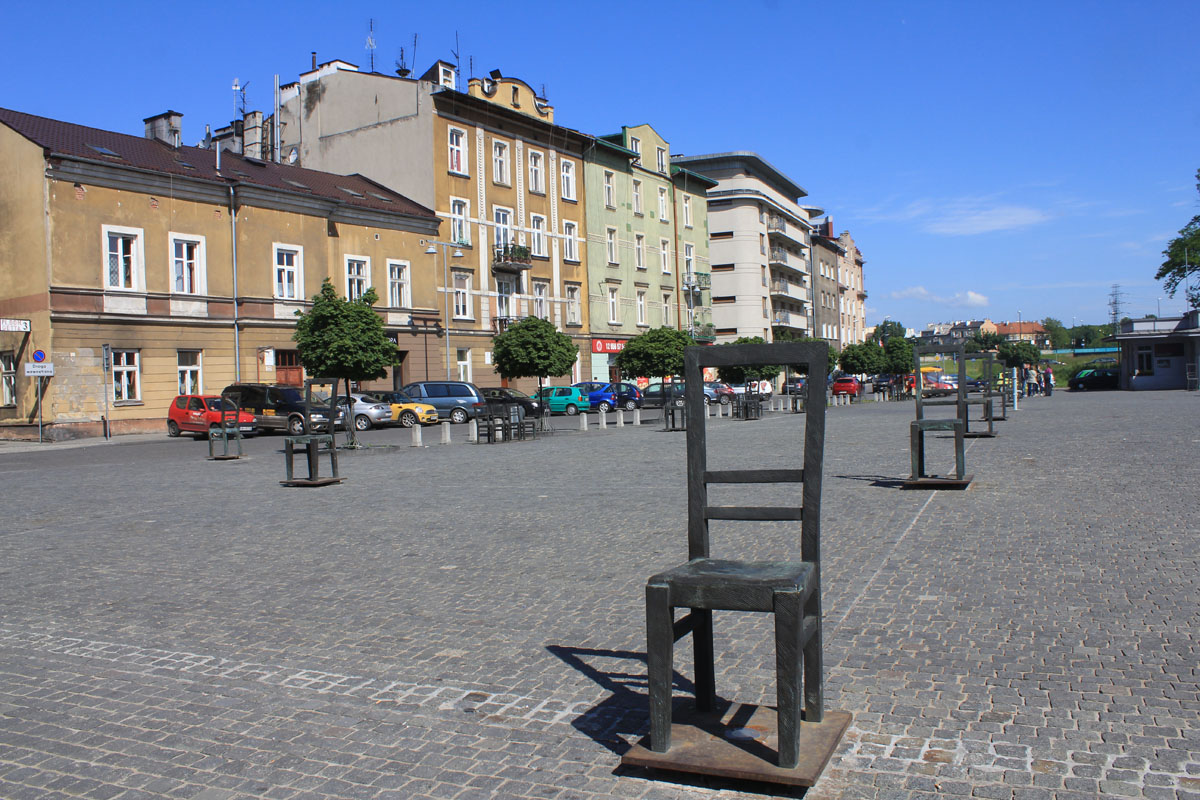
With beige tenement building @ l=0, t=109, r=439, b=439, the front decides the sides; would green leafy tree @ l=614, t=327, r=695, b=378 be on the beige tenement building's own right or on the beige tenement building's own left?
on the beige tenement building's own left

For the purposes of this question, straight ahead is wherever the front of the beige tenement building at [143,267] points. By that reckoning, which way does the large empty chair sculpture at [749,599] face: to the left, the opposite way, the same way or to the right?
to the right

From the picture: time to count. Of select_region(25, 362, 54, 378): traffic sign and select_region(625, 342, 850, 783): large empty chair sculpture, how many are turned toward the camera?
2

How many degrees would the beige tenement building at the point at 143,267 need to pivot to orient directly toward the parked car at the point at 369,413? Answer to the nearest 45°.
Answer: approximately 45° to its left

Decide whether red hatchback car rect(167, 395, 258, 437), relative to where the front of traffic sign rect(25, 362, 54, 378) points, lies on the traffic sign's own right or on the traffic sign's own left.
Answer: on the traffic sign's own left

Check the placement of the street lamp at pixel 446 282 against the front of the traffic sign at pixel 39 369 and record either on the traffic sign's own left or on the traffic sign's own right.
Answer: on the traffic sign's own left

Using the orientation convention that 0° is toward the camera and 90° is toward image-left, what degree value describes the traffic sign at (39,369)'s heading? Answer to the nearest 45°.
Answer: approximately 0°

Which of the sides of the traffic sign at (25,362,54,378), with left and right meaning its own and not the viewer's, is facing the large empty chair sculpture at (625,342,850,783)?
front

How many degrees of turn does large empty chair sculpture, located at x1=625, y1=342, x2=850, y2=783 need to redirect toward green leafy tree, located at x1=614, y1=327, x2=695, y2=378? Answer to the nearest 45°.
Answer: approximately 180°

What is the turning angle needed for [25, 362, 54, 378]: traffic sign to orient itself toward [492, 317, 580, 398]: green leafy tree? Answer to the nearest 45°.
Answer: approximately 90° to its left

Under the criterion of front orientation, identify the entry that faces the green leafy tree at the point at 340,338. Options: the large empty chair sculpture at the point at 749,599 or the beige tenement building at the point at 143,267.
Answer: the beige tenement building

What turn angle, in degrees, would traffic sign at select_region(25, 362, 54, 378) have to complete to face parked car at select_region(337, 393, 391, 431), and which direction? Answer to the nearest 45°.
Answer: approximately 90° to its left
